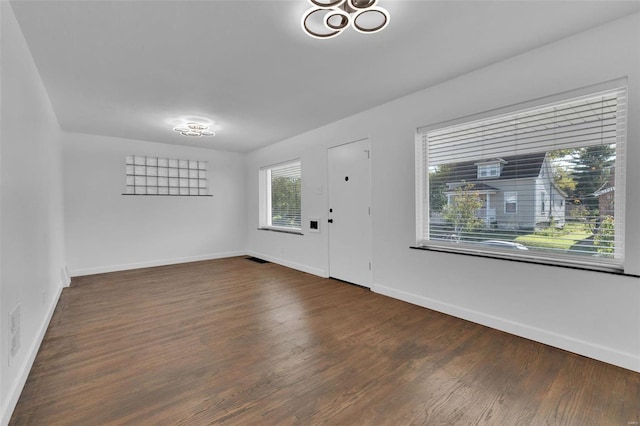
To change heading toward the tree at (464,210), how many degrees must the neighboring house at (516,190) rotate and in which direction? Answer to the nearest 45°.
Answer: approximately 45° to its right

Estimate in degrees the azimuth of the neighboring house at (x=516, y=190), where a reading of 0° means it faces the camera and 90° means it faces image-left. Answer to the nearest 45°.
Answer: approximately 45°

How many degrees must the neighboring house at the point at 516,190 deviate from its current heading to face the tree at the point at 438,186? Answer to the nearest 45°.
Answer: approximately 45° to its right

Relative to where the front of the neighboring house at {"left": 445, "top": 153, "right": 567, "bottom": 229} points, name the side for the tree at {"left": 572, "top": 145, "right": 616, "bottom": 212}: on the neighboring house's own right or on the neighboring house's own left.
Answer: on the neighboring house's own left

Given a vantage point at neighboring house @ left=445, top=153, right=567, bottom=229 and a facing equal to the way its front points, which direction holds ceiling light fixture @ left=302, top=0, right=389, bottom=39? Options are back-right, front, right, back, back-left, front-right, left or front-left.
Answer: front

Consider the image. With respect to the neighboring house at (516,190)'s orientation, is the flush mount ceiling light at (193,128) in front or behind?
in front

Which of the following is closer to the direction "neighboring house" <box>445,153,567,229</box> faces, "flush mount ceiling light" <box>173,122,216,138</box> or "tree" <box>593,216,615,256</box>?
the flush mount ceiling light

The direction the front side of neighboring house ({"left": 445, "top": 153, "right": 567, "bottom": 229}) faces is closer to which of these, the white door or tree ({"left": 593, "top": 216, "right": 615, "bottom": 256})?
the white door
